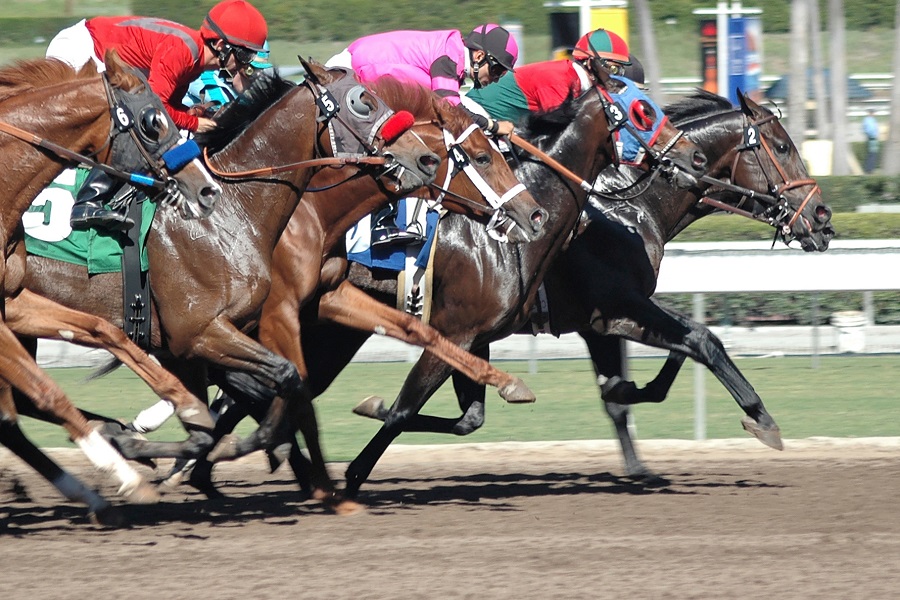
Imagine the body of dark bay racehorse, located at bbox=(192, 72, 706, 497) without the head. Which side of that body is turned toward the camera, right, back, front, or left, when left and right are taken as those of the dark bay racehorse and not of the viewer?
right

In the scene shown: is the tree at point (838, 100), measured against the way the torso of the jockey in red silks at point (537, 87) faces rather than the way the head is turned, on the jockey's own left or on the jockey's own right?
on the jockey's own left

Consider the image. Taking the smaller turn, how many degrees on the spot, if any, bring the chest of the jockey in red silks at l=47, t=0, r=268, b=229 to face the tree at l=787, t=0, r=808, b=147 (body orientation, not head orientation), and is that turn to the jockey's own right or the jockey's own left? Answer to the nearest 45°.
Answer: approximately 45° to the jockey's own left

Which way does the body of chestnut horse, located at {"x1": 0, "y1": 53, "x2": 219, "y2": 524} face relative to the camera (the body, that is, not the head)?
to the viewer's right

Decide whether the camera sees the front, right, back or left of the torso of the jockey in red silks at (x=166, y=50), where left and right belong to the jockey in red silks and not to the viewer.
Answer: right

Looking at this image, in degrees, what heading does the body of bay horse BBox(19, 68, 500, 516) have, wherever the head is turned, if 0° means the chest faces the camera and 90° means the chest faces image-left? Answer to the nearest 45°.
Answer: approximately 270°

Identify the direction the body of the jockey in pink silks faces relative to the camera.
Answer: to the viewer's right

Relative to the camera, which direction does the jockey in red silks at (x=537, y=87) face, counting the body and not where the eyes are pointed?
to the viewer's right

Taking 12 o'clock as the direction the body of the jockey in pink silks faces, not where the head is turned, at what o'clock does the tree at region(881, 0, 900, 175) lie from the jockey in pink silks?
The tree is roughly at 10 o'clock from the jockey in pink silks.
